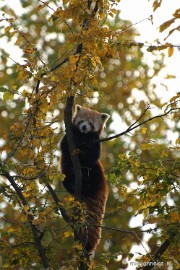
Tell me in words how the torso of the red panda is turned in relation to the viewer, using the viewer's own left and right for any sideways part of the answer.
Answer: facing the viewer and to the left of the viewer

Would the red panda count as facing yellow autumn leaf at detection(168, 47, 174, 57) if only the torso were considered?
no

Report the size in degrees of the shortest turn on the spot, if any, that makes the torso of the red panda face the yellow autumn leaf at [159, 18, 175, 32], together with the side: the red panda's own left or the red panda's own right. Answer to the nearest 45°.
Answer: approximately 45° to the red panda's own left
